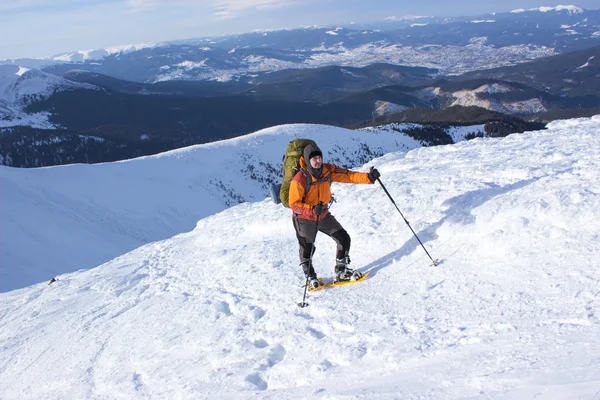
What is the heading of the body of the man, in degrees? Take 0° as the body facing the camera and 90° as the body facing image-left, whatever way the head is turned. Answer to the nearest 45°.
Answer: approximately 315°
